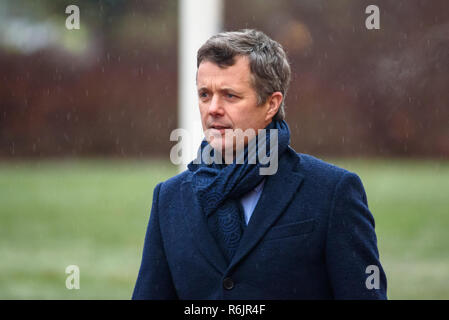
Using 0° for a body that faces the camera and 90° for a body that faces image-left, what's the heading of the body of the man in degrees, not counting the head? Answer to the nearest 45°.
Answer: approximately 45°
